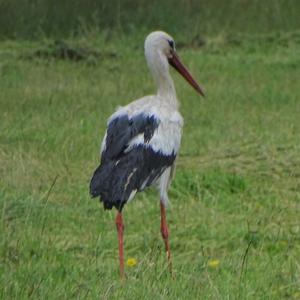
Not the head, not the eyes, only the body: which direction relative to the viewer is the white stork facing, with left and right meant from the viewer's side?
facing away from the viewer and to the right of the viewer
